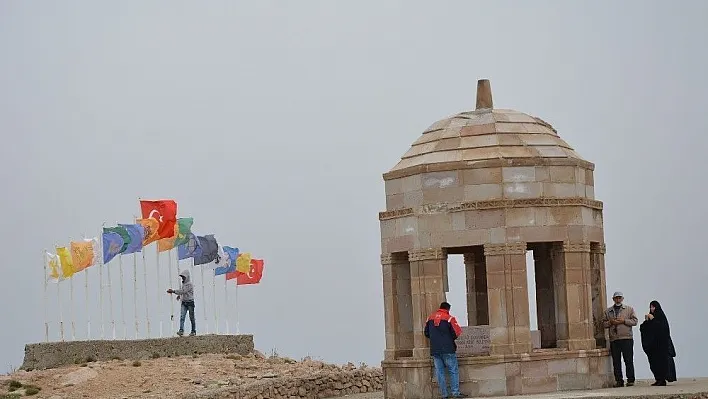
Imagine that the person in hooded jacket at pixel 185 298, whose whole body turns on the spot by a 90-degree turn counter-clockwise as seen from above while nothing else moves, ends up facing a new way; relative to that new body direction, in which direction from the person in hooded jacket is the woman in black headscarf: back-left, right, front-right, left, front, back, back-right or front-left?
front

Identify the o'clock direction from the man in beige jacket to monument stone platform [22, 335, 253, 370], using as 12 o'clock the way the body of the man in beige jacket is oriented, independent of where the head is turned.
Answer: The monument stone platform is roughly at 4 o'clock from the man in beige jacket.

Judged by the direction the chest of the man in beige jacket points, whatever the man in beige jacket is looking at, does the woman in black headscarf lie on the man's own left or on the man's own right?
on the man's own left

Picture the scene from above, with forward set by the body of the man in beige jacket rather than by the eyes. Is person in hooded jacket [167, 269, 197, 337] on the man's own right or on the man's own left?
on the man's own right

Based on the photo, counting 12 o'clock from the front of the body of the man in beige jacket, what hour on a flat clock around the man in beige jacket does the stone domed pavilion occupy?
The stone domed pavilion is roughly at 2 o'clock from the man in beige jacket.

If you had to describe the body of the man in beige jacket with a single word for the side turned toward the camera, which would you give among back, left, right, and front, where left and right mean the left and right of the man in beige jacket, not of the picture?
front

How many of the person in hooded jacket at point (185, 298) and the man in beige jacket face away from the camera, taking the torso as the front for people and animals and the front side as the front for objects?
0
